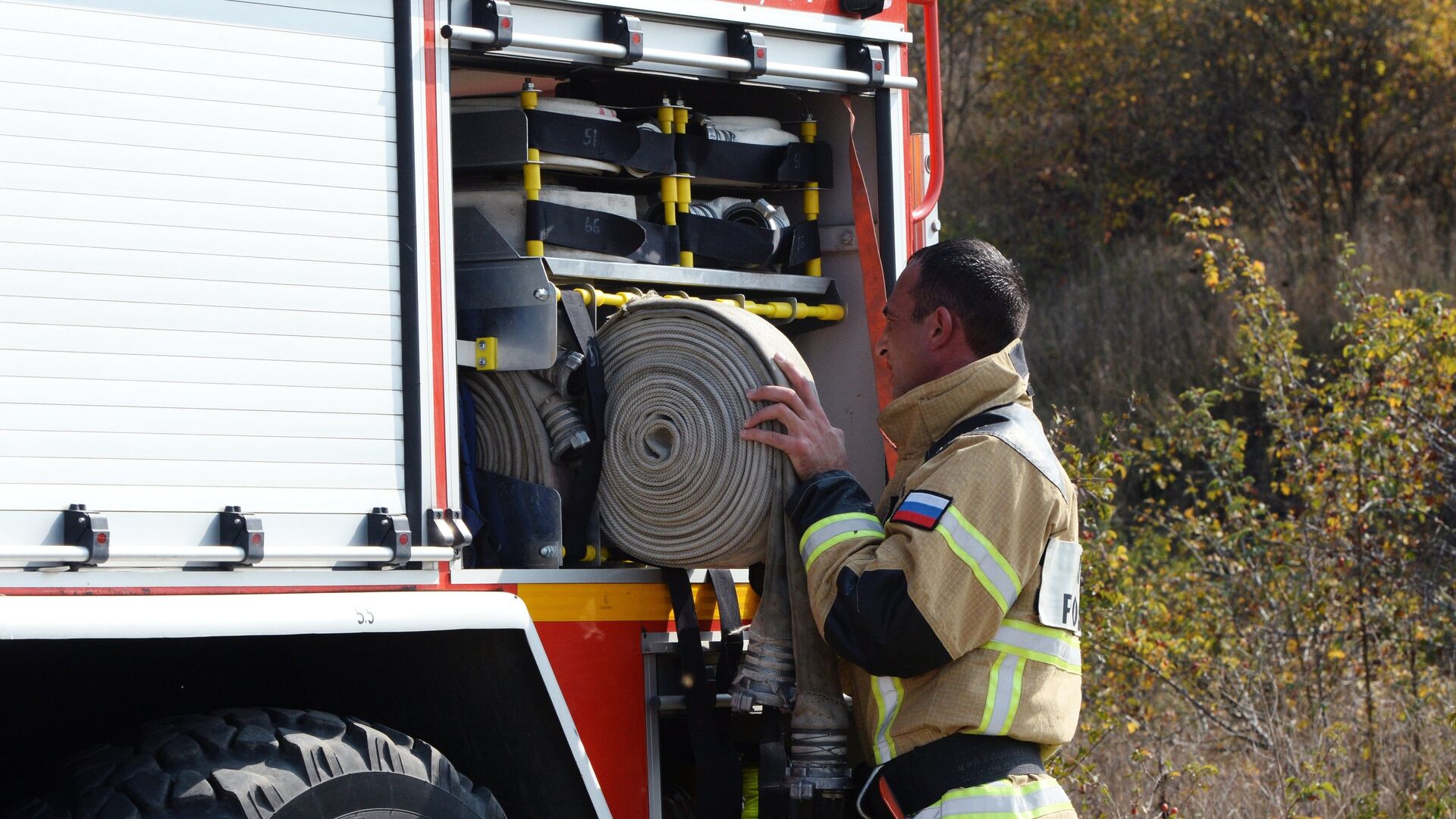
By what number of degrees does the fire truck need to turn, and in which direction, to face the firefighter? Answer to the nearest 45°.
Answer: approximately 180°

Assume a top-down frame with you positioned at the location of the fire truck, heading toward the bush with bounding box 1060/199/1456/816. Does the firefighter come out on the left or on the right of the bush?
right

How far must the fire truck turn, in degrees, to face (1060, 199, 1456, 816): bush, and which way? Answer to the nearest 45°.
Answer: approximately 135° to its right

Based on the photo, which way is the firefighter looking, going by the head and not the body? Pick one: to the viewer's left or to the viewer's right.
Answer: to the viewer's left

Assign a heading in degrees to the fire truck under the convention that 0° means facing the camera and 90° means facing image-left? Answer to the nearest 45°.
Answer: approximately 90°
